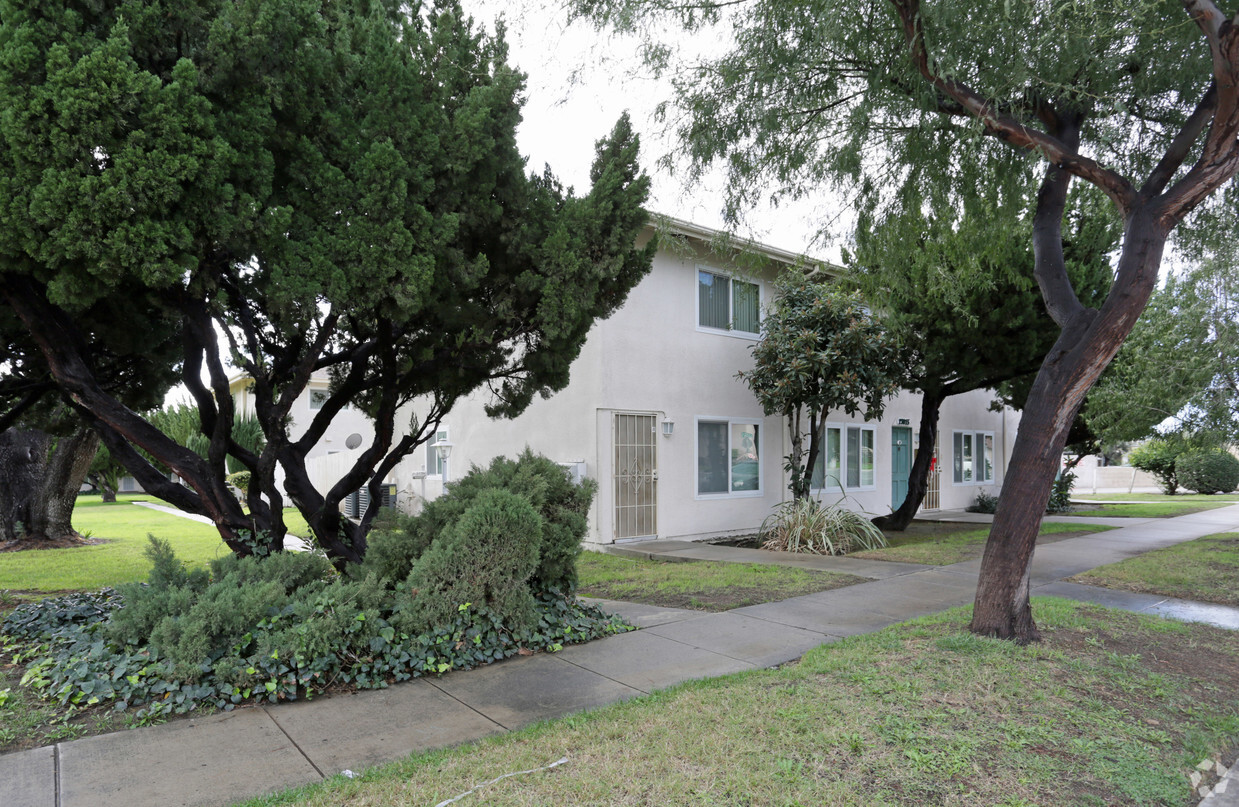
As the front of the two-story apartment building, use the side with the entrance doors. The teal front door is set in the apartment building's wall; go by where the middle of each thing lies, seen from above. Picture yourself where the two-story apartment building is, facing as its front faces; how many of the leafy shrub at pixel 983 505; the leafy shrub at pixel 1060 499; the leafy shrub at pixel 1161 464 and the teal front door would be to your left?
4

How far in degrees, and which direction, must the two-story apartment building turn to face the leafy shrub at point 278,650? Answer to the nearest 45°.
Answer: approximately 45° to its right

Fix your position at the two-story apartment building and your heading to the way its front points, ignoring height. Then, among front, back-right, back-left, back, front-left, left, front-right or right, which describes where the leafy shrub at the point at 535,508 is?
front-right

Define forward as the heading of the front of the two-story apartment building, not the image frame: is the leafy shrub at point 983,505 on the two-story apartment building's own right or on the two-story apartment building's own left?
on the two-story apartment building's own left

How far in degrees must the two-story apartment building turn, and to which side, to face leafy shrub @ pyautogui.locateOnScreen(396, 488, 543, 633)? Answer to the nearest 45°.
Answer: approximately 45° to its right

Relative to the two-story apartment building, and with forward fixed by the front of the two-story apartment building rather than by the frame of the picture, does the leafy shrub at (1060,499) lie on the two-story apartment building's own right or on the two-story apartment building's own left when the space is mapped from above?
on the two-story apartment building's own left

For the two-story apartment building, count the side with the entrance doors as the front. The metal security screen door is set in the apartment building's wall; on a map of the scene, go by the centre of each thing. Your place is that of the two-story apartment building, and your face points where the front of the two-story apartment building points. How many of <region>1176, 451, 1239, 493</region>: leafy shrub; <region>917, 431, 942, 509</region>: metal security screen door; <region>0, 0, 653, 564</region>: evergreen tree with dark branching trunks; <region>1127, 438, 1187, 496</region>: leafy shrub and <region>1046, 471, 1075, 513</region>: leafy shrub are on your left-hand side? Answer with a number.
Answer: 4

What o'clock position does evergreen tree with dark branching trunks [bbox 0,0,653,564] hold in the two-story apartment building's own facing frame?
The evergreen tree with dark branching trunks is roughly at 2 o'clock from the two-story apartment building.

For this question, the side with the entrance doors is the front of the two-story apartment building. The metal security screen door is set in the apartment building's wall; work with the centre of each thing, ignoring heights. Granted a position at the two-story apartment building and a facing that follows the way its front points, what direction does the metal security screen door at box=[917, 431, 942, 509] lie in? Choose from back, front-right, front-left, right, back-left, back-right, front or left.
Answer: left

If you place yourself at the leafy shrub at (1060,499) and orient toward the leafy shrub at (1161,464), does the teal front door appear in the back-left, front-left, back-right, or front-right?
back-left

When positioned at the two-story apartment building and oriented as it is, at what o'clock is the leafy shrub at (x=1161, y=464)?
The leafy shrub is roughly at 9 o'clock from the two-story apartment building.

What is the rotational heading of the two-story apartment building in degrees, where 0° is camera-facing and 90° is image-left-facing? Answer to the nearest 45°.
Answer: approximately 315°

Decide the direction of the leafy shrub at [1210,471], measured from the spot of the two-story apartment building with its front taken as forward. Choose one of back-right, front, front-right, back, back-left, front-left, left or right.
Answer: left
